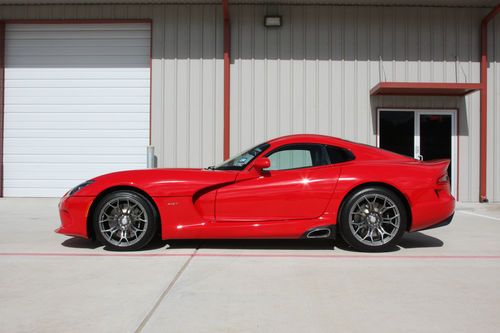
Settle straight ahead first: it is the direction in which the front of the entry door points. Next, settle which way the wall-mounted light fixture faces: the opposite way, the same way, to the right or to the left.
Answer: the same way

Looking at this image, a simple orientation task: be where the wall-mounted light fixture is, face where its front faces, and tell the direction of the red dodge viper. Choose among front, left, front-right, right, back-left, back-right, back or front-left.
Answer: front

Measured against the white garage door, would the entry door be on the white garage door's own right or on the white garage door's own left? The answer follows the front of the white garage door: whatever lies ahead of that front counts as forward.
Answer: on the white garage door's own left

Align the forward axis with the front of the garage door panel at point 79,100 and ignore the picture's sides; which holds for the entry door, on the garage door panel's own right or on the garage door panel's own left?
on the garage door panel's own left

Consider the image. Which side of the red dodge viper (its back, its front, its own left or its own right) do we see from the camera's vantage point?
left

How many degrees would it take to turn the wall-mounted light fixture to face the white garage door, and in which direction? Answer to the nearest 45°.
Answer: approximately 90° to its right

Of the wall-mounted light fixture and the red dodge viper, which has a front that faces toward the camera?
the wall-mounted light fixture

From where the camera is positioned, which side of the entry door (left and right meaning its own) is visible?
front

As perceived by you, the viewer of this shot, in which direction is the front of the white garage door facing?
facing the viewer

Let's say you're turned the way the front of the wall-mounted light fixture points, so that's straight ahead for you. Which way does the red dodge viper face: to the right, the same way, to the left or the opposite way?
to the right

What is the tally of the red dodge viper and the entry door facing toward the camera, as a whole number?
1

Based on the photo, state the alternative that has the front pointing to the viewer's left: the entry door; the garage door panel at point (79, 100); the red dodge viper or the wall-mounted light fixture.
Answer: the red dodge viper
